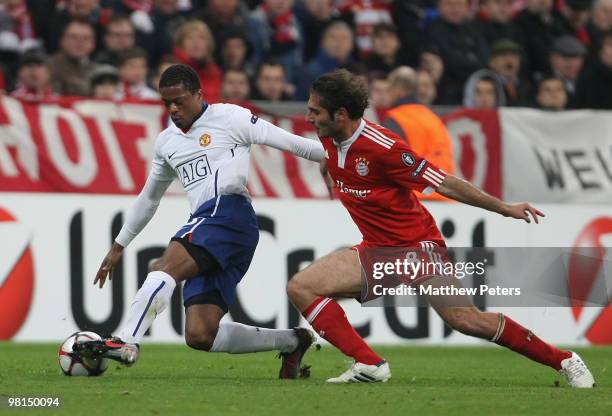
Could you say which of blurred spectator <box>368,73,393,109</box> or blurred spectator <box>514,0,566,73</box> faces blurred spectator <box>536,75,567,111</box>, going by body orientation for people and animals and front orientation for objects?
blurred spectator <box>514,0,566,73</box>

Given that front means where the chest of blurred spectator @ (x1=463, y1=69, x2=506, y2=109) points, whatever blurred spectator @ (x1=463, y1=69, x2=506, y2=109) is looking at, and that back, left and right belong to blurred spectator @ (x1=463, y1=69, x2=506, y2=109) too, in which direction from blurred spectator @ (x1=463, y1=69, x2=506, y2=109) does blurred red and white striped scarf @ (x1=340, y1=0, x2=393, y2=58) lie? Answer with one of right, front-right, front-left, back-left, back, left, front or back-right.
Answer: back-right

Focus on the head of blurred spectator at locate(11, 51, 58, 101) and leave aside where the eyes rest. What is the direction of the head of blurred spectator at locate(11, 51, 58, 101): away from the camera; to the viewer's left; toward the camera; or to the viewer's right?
toward the camera

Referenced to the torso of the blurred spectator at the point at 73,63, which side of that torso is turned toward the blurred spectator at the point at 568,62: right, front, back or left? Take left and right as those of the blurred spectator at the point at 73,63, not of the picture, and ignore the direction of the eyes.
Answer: left

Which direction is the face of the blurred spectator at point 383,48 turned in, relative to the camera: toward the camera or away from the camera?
toward the camera

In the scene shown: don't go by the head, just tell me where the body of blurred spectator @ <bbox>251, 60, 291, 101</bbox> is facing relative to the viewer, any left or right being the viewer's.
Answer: facing the viewer

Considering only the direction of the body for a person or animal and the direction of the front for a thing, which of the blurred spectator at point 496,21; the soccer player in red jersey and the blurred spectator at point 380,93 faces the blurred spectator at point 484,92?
the blurred spectator at point 496,21

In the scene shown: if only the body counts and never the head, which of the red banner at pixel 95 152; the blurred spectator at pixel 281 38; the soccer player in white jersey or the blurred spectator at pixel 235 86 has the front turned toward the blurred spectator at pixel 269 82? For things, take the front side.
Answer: the blurred spectator at pixel 281 38

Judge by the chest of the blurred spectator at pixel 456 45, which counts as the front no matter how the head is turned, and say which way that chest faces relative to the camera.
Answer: toward the camera

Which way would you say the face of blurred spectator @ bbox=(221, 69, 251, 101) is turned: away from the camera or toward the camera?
toward the camera

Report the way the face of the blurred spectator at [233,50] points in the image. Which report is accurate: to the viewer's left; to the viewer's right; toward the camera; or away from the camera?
toward the camera

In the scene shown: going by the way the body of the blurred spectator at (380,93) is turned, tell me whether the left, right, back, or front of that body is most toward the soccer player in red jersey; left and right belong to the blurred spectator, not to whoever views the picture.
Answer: front

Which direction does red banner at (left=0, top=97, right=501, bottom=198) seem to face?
toward the camera

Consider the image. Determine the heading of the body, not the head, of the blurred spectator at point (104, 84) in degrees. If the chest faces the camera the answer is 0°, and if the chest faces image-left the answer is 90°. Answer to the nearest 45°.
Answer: approximately 0°

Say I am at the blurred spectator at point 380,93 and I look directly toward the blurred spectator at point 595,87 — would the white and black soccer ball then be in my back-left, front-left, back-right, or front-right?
back-right

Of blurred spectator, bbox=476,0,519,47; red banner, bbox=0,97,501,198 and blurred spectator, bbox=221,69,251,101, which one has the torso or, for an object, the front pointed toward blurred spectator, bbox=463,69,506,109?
blurred spectator, bbox=476,0,519,47

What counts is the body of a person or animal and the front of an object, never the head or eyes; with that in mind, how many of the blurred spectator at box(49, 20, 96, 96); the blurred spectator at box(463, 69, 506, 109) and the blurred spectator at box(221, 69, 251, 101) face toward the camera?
3

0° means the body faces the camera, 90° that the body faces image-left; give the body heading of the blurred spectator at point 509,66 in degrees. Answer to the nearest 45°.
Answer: approximately 0°

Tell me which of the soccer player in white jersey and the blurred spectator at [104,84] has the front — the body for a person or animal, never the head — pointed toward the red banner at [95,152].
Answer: the blurred spectator

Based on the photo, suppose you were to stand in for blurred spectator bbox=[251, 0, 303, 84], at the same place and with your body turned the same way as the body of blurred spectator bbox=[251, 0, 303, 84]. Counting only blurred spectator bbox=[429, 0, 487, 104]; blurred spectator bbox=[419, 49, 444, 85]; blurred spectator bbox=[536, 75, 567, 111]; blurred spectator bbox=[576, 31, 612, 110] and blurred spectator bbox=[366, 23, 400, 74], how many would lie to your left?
5
